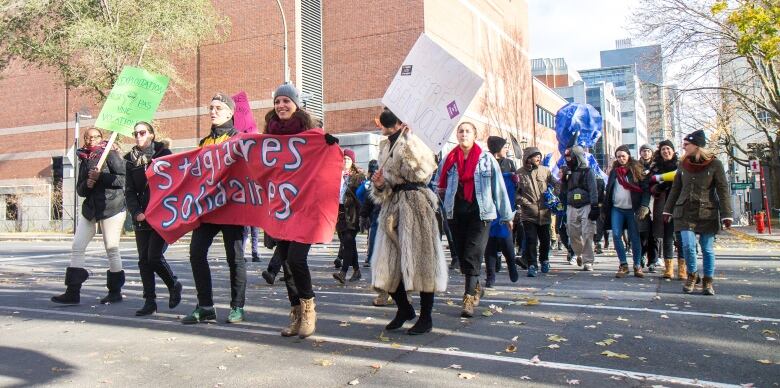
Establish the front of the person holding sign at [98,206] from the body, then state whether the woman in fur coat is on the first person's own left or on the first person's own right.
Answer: on the first person's own left

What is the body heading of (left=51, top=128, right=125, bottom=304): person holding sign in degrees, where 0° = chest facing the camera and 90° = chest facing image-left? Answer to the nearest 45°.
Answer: approximately 45°

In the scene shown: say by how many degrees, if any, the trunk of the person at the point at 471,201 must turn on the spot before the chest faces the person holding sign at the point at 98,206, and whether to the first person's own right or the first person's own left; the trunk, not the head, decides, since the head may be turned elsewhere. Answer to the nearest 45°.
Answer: approximately 90° to the first person's own right

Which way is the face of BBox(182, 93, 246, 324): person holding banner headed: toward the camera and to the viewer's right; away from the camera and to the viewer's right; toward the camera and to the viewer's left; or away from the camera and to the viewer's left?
toward the camera and to the viewer's left

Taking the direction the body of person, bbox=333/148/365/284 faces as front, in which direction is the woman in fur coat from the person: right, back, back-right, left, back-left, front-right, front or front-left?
front-left

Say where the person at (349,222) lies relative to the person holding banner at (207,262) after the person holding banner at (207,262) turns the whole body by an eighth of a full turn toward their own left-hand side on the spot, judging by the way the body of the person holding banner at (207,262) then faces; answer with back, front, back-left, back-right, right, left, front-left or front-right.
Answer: back-left

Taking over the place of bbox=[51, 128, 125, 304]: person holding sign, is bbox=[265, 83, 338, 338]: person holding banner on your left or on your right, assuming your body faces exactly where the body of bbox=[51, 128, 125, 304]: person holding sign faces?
on your left

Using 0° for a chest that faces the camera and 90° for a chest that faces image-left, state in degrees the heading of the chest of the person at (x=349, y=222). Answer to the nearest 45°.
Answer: approximately 45°

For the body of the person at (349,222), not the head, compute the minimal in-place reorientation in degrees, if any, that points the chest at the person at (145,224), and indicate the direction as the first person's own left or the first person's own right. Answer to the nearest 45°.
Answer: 0° — they already face them

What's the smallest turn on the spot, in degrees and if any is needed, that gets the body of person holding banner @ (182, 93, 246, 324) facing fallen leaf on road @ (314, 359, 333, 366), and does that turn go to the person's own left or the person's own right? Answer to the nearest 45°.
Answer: approximately 90° to the person's own left

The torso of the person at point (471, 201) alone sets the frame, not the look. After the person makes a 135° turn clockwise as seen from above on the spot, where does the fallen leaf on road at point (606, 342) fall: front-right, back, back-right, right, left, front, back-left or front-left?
back

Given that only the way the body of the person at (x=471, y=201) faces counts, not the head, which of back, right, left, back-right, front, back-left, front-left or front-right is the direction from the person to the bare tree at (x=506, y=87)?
back
